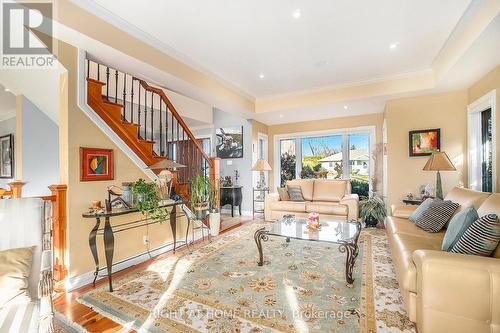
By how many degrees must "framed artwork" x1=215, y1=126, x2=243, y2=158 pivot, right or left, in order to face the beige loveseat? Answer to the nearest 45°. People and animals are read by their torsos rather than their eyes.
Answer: approximately 45° to its left

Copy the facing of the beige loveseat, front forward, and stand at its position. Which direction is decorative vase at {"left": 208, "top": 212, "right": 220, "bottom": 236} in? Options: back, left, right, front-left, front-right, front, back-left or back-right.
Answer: front-right

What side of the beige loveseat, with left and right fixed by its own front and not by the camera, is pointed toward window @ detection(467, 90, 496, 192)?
left

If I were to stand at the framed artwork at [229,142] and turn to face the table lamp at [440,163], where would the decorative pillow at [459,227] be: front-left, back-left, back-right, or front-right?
front-right

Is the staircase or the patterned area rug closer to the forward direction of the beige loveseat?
the patterned area rug

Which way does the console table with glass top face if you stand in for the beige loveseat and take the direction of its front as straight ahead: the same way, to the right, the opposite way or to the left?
to the left

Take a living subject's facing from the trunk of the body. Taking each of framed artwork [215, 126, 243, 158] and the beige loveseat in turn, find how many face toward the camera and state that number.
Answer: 2

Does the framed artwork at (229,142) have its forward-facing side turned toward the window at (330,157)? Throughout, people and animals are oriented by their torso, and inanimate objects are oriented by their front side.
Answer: no

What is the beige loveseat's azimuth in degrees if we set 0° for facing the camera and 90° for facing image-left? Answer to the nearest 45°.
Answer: approximately 0°

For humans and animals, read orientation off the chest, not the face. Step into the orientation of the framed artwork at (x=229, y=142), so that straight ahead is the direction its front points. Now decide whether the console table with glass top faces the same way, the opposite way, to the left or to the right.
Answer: to the left

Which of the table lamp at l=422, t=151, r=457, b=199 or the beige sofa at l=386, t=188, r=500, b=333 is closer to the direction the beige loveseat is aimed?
the beige sofa

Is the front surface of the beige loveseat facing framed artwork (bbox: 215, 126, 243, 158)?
no

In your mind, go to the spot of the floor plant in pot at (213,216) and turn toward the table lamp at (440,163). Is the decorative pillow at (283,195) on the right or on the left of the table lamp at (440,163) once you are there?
left

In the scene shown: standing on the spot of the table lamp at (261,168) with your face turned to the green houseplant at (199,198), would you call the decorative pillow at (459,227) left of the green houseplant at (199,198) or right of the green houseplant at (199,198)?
left

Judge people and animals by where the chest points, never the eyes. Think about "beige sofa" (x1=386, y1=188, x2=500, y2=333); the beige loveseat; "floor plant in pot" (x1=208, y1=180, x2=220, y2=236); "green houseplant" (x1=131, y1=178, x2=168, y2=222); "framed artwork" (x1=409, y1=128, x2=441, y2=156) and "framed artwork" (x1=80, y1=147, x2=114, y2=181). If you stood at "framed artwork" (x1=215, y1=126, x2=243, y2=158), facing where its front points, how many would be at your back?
0

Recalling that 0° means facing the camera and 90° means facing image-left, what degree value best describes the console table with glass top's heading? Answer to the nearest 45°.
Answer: approximately 315°

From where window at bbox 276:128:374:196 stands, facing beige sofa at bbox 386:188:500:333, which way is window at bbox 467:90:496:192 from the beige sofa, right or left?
left

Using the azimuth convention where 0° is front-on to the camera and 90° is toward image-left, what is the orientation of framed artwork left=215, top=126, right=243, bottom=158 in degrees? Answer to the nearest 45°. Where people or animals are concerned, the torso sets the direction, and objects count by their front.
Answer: approximately 0°

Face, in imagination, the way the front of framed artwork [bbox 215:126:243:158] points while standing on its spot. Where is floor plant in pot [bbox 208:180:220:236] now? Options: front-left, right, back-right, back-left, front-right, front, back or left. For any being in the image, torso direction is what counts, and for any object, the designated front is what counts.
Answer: front

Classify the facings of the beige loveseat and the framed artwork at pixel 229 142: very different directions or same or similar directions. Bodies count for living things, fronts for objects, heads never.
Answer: same or similar directions

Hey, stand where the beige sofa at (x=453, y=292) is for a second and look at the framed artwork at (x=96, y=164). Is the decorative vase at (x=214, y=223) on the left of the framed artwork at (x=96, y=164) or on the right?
right
